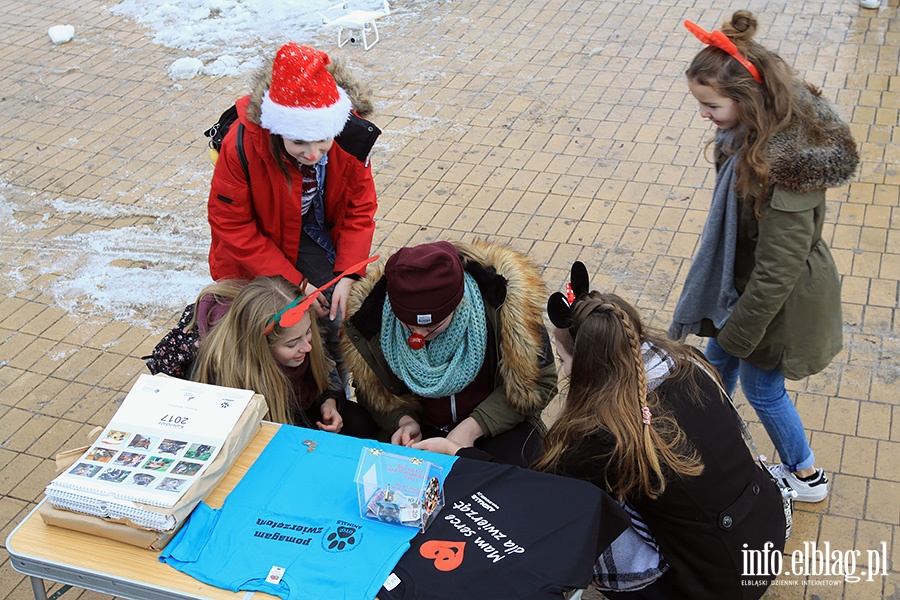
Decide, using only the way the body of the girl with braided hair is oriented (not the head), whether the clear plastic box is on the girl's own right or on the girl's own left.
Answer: on the girl's own left

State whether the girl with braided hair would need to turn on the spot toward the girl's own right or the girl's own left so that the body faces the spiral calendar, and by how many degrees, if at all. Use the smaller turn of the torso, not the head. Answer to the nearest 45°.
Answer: approximately 45° to the girl's own left

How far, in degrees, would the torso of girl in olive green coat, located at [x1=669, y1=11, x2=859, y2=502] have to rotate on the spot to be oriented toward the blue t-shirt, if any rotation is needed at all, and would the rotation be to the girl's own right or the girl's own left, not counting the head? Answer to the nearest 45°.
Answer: approximately 45° to the girl's own left

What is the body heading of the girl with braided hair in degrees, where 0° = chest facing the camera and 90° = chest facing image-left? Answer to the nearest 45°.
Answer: approximately 135°

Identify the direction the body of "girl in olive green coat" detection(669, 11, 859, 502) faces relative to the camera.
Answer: to the viewer's left
